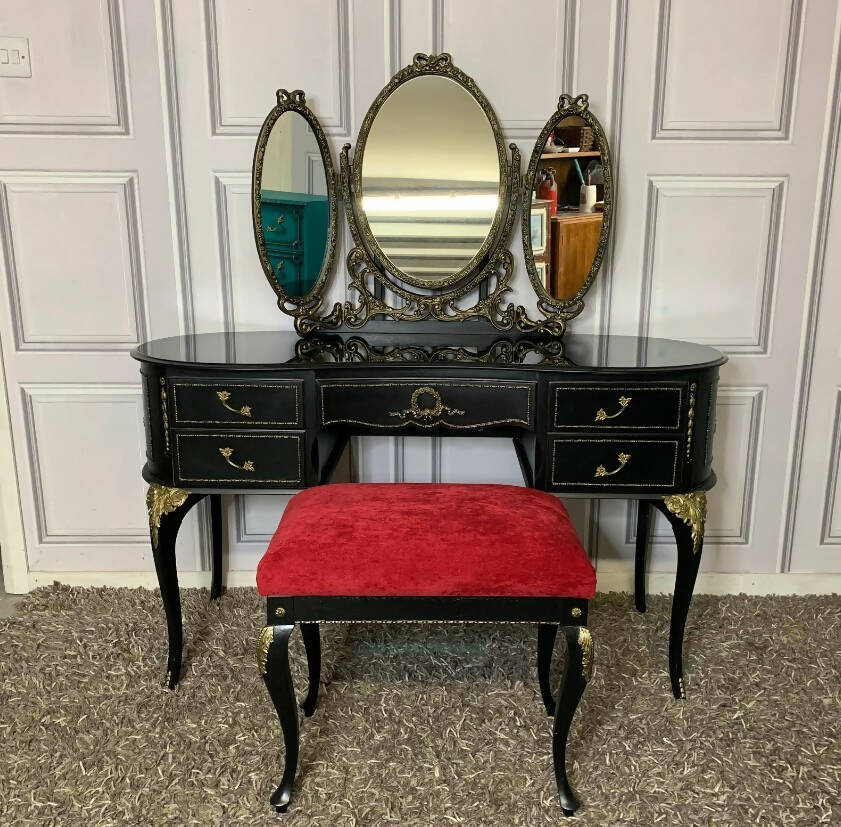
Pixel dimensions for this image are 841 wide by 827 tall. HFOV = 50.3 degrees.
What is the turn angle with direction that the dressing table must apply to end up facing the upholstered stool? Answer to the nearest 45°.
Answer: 0° — it already faces it

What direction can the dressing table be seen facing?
toward the camera
